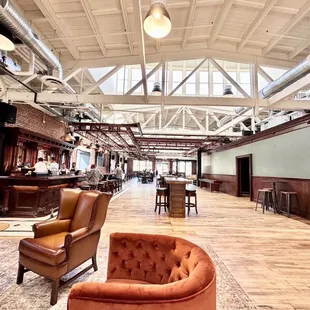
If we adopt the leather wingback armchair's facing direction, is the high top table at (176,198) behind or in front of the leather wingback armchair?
behind

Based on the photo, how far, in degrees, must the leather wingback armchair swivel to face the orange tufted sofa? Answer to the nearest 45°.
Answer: approximately 45° to its left

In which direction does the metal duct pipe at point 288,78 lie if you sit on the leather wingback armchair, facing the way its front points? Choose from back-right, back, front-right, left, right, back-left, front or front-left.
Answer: back-left

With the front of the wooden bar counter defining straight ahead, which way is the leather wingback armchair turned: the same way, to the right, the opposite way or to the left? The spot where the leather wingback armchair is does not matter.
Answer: to the right

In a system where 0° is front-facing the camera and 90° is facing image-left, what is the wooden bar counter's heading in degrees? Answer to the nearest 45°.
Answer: approximately 315°
